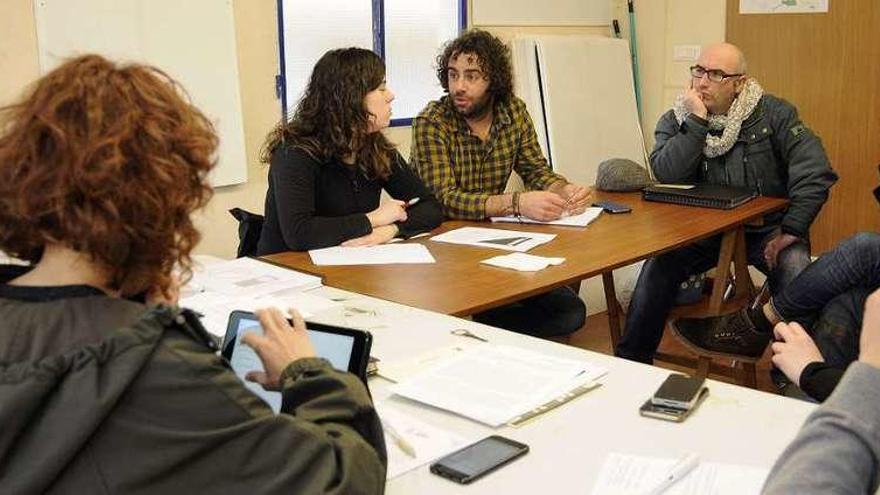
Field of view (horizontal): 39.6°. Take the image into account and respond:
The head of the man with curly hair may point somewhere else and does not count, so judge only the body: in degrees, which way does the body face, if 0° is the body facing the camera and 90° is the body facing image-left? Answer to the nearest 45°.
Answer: approximately 315°

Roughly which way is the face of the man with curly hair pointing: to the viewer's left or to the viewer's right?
to the viewer's left

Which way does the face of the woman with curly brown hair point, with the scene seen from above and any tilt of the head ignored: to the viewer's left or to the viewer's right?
to the viewer's right

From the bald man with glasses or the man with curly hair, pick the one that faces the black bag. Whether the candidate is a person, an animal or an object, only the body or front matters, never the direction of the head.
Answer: the bald man with glasses

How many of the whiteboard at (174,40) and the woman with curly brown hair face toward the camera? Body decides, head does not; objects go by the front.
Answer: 1

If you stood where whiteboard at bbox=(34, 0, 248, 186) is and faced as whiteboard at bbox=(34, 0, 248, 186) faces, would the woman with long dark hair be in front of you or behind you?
in front

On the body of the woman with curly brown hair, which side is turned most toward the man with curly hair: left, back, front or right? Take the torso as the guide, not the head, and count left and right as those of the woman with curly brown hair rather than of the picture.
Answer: front

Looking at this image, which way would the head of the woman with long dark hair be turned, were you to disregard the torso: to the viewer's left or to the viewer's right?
to the viewer's right

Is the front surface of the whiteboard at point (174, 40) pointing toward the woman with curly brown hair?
yes

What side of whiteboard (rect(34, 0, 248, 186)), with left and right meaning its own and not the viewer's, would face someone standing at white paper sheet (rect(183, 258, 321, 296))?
front

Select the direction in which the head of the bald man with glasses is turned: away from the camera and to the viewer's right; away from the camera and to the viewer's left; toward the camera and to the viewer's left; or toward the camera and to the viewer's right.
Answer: toward the camera and to the viewer's left
